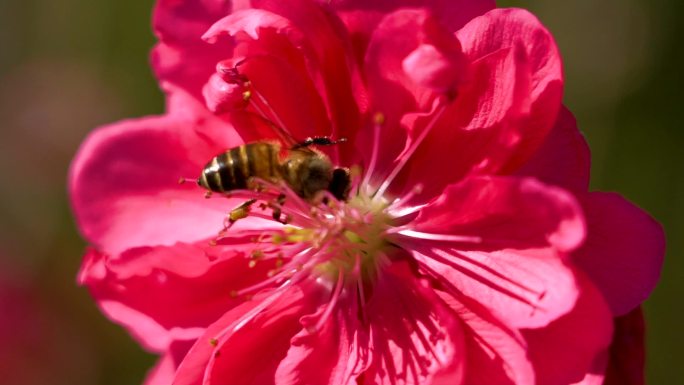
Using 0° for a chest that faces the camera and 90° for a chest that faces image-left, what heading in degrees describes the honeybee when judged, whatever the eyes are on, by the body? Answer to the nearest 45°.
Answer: approximately 270°
